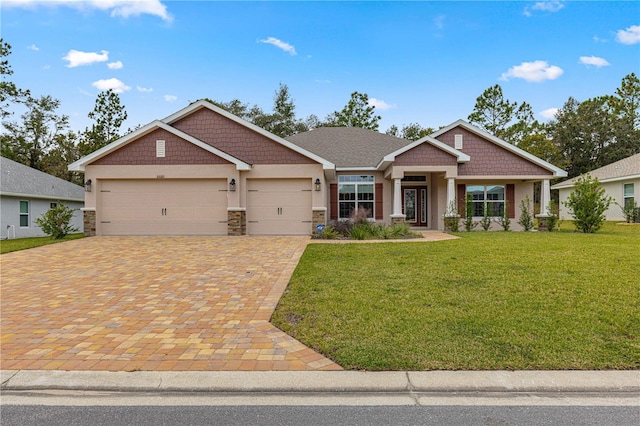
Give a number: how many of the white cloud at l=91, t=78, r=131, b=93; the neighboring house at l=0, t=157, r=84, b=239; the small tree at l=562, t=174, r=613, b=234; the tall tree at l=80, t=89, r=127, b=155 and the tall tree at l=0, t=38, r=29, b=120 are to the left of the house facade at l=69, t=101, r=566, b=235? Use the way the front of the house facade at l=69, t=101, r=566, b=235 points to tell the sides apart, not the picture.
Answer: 1

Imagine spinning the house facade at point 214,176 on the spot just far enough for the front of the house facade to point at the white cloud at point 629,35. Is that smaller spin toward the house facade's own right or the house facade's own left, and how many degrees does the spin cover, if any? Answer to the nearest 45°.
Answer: approximately 90° to the house facade's own left

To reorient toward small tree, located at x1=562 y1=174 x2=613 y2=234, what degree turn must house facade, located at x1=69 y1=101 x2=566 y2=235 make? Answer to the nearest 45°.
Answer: approximately 90° to its left

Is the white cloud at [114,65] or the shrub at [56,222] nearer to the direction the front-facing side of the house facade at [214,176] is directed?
the shrub

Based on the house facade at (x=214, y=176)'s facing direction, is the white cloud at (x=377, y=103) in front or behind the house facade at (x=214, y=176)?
behind

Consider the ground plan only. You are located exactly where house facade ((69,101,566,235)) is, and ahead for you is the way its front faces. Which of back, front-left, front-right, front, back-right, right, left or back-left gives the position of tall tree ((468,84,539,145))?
back-left

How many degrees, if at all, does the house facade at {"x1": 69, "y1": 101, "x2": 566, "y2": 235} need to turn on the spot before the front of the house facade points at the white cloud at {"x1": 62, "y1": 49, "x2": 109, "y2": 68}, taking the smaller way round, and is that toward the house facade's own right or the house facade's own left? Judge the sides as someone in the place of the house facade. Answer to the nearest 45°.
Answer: approximately 135° to the house facade's own right

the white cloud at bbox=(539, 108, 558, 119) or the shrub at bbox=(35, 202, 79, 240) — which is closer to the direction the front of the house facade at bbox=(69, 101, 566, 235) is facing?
the shrub

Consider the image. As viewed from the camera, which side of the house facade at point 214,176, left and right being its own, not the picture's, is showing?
front

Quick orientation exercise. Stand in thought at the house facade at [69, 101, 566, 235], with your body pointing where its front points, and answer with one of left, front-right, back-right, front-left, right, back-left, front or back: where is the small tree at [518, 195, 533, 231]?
left

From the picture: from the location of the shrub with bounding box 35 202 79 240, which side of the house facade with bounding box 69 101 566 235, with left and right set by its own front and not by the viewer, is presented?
right

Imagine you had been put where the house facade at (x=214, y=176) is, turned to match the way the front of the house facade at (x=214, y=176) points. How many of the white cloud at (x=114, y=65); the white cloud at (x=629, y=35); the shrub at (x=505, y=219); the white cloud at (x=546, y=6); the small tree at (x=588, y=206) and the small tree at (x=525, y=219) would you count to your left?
5
